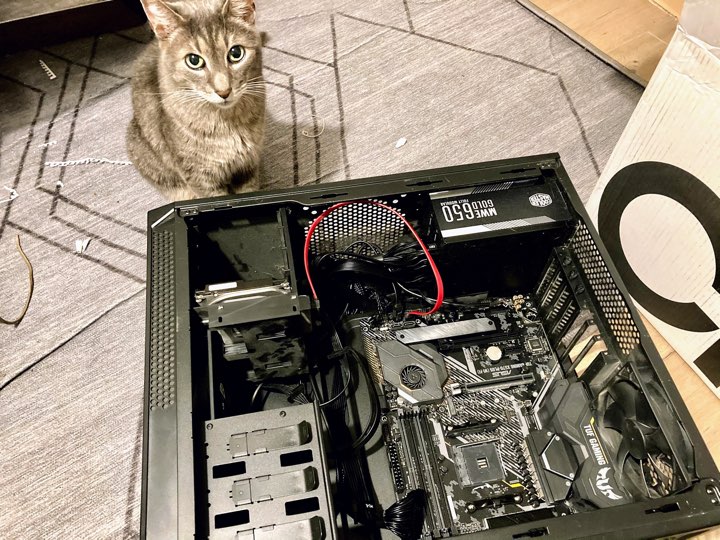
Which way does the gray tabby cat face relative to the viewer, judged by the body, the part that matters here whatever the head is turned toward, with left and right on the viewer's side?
facing the viewer and to the right of the viewer
